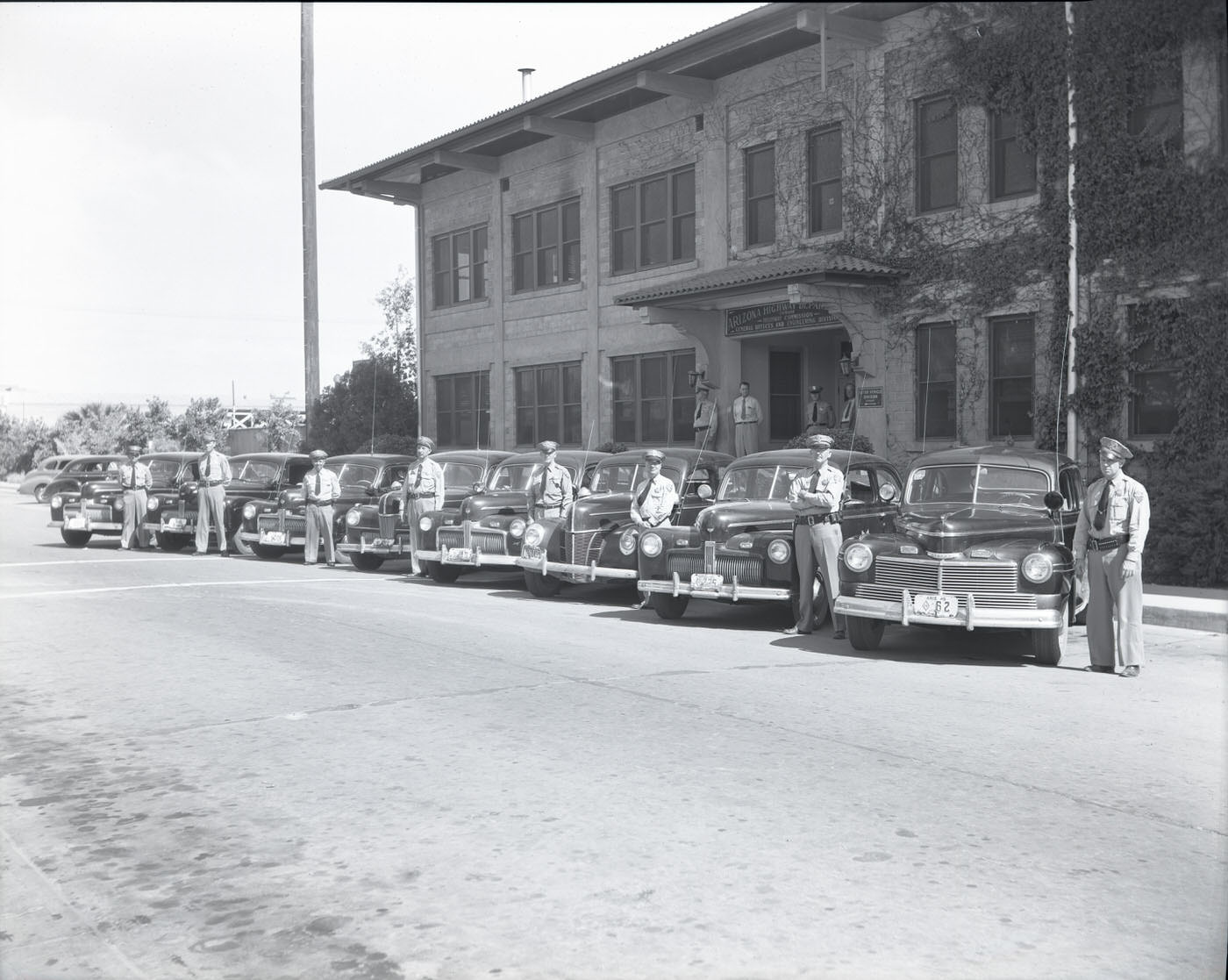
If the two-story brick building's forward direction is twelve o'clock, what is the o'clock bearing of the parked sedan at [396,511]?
The parked sedan is roughly at 12 o'clock from the two-story brick building.

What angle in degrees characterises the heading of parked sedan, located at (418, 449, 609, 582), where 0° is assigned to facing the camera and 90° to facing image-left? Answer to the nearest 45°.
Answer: approximately 45°

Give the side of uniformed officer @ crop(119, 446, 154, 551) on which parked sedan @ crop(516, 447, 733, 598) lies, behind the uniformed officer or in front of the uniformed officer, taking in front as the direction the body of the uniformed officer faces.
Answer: in front

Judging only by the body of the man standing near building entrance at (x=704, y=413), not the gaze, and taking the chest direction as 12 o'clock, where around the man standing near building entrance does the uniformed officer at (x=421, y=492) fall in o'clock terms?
The uniformed officer is roughly at 1 o'clock from the man standing near building entrance.

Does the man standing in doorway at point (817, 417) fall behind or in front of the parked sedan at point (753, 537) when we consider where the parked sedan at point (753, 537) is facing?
behind

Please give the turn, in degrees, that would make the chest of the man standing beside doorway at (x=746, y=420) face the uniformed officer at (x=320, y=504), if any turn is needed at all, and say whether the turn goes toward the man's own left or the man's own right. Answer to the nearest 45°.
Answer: approximately 45° to the man's own right

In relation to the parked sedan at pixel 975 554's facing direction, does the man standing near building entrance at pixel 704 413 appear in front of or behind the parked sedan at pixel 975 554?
behind

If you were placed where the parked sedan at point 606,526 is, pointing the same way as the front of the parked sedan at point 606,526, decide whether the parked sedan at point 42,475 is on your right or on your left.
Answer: on your right

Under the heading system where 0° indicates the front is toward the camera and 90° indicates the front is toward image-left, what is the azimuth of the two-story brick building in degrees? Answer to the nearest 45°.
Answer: approximately 45°

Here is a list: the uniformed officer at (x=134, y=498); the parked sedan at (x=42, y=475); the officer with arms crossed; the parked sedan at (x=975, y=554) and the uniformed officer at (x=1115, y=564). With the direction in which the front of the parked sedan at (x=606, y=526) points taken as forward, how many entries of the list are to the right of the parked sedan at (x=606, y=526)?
2

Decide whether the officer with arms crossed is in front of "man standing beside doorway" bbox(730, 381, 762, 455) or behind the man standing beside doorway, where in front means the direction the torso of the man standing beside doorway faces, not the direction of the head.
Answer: in front

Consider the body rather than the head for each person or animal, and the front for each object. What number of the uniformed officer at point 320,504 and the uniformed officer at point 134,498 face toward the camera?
2

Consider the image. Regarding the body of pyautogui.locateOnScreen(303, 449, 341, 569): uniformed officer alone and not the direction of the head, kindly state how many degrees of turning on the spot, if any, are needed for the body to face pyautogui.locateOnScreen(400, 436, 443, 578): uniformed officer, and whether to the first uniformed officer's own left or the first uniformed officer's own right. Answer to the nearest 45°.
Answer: approximately 45° to the first uniformed officer's own left
